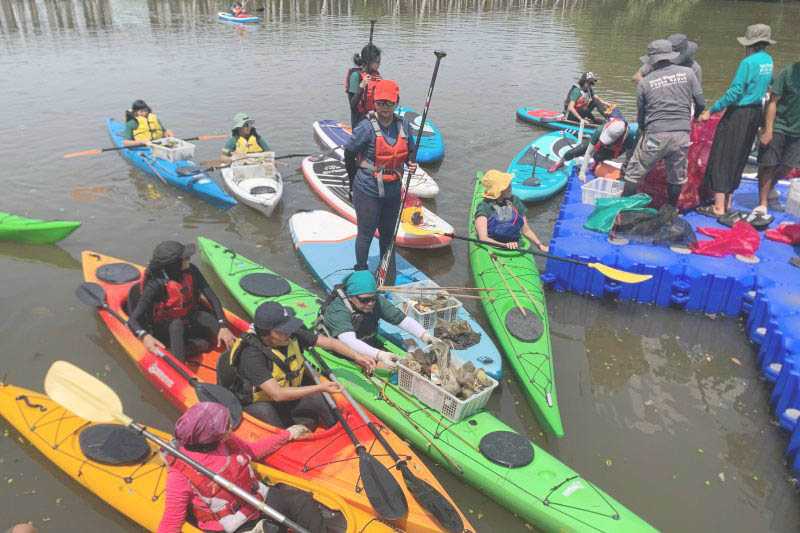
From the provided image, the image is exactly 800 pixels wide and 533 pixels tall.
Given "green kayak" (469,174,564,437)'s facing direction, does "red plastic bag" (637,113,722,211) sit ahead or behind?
behind

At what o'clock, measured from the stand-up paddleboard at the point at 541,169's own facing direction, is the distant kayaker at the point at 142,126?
The distant kayaker is roughly at 1 o'clock from the stand-up paddleboard.

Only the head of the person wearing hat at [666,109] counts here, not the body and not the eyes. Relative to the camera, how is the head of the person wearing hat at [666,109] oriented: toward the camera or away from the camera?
away from the camera

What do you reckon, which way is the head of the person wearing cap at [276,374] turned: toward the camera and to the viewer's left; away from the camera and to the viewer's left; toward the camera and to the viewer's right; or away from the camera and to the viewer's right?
toward the camera and to the viewer's right

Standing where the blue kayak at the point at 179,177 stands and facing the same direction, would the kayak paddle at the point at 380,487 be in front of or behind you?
in front

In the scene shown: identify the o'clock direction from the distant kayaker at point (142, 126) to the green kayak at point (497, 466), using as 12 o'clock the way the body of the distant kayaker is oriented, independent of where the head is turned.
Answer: The green kayak is roughly at 1 o'clock from the distant kayaker.

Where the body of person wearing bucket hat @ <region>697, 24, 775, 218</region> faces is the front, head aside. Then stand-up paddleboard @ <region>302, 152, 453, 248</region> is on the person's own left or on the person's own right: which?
on the person's own left

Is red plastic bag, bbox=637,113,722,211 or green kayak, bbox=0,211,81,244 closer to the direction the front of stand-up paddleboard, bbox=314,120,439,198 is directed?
the red plastic bag

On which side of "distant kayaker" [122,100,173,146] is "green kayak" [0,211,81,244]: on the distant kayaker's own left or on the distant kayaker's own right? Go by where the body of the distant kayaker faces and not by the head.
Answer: on the distant kayaker's own right

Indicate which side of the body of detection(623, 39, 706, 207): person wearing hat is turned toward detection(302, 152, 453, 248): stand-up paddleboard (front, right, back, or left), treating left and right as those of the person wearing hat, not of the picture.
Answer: left

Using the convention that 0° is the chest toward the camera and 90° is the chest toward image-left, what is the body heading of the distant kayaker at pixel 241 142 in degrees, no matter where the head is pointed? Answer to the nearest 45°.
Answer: approximately 0°

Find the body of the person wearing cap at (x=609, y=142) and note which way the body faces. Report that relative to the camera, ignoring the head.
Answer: to the viewer's left
